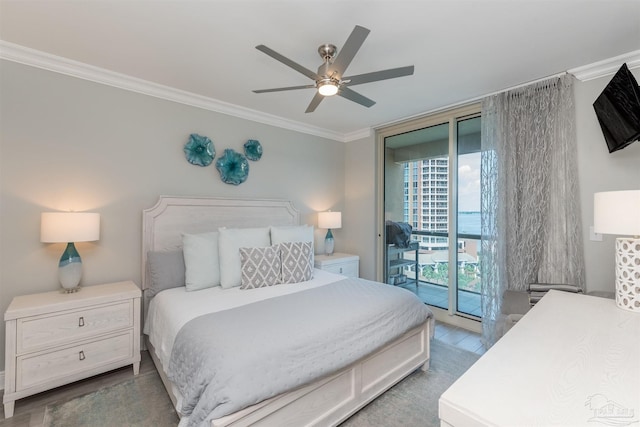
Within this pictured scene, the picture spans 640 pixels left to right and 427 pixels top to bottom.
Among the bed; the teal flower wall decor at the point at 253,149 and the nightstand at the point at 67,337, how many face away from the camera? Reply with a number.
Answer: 0

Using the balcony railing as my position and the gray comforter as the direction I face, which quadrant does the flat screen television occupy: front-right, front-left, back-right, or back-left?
front-left

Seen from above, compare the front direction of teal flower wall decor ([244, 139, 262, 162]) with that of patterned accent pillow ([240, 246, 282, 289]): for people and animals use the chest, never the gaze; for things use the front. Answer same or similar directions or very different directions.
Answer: same or similar directions

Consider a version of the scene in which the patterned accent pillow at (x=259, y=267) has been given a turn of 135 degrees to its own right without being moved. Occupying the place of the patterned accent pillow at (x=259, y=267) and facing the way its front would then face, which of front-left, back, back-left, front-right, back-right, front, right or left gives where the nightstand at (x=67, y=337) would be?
front

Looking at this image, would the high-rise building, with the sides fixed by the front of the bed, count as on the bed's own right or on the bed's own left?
on the bed's own left

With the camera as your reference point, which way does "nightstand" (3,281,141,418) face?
facing the viewer and to the right of the viewer

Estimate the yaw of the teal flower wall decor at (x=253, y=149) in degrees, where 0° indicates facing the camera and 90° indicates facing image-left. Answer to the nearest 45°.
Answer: approximately 315°

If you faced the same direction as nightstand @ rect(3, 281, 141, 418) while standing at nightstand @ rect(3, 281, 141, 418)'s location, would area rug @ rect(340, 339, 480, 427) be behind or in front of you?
in front

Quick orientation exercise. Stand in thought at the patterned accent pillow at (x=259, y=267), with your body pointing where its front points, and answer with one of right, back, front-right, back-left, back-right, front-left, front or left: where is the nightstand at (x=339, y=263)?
left

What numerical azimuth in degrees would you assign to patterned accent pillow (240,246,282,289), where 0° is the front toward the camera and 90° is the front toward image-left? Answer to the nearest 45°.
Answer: approximately 315°

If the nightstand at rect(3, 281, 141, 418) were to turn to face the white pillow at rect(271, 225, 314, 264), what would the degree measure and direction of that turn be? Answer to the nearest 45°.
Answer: approximately 45° to its left
